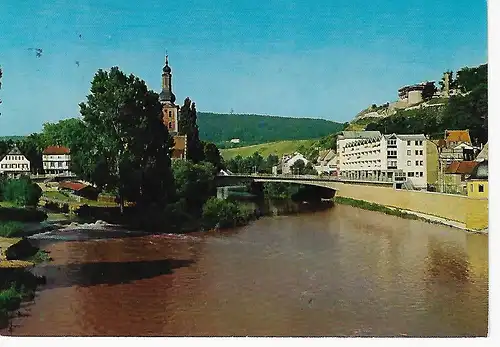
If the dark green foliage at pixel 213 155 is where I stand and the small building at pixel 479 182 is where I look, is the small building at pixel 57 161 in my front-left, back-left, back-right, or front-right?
back-right

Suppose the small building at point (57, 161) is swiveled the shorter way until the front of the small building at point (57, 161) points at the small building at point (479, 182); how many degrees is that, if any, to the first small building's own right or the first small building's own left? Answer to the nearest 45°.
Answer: approximately 45° to the first small building's own left

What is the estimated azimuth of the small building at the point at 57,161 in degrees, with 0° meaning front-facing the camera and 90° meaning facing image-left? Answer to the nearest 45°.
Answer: approximately 0°

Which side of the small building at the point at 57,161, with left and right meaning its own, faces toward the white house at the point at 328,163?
left

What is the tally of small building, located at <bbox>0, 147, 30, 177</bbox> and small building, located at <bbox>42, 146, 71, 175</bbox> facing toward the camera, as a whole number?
2

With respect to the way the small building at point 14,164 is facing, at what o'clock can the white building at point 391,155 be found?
The white building is roughly at 10 o'clock from the small building.

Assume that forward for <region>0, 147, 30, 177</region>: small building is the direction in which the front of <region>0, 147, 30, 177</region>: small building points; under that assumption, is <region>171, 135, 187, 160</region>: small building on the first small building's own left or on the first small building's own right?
on the first small building's own left
